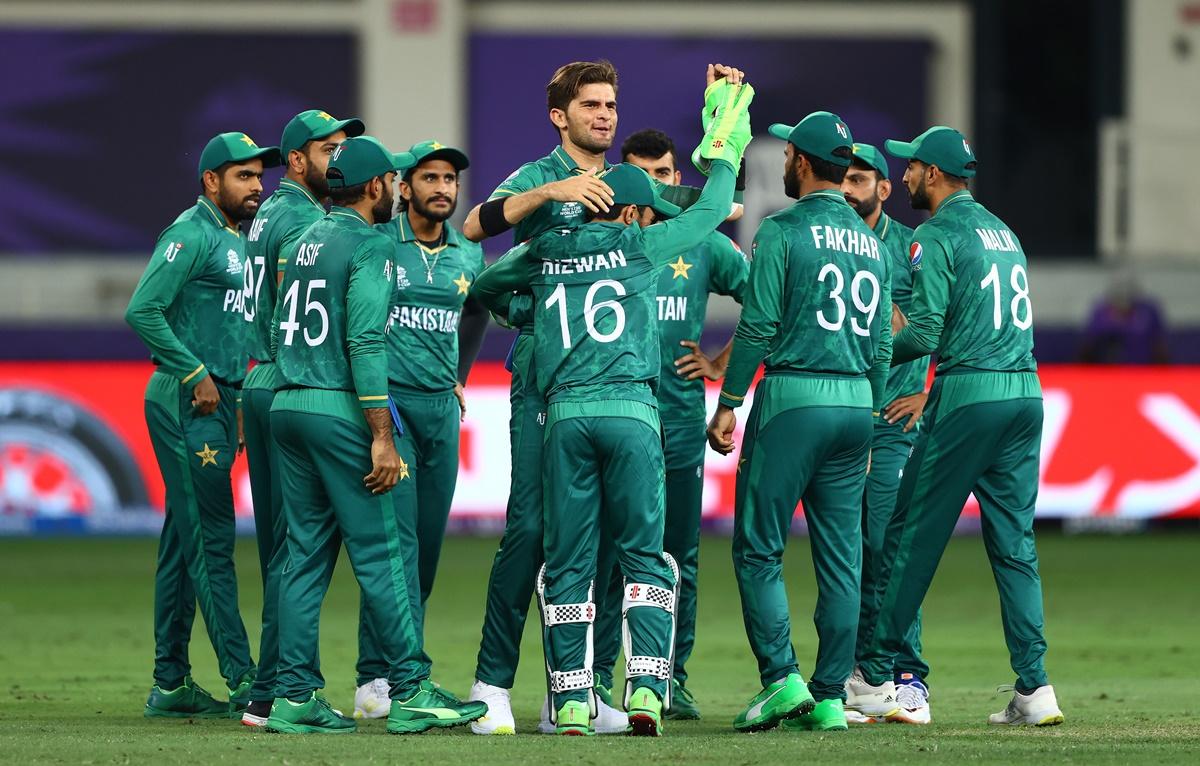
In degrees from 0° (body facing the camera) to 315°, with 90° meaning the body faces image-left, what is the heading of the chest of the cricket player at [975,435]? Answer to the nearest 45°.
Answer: approximately 135°

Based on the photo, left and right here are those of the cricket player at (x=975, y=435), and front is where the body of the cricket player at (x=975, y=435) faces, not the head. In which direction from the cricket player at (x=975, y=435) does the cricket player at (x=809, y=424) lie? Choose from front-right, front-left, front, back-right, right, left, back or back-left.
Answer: left

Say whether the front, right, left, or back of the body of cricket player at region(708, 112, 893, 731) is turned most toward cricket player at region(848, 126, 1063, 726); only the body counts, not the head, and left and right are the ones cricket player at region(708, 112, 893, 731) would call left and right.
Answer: right

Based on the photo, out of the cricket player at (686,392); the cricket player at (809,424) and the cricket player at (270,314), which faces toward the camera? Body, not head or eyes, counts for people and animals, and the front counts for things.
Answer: the cricket player at (686,392)

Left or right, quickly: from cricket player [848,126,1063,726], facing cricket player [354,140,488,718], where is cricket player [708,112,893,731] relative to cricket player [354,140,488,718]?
left

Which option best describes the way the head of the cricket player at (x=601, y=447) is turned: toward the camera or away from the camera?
away from the camera

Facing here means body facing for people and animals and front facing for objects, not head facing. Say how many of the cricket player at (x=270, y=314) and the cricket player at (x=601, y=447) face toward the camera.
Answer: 0

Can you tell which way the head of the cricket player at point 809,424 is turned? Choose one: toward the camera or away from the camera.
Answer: away from the camera

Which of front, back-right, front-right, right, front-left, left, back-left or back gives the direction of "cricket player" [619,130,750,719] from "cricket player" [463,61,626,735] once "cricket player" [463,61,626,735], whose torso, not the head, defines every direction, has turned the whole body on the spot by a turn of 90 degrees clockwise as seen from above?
back

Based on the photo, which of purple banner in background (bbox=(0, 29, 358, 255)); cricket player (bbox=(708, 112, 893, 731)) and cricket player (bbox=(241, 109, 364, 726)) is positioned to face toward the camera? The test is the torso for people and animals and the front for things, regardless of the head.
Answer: the purple banner in background

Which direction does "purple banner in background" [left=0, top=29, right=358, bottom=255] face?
toward the camera

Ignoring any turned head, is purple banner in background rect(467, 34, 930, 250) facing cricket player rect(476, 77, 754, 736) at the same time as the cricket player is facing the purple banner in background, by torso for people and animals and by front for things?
yes

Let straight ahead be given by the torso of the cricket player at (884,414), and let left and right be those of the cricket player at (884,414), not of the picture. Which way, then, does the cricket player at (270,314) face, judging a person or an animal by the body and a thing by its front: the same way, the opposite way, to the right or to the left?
the opposite way

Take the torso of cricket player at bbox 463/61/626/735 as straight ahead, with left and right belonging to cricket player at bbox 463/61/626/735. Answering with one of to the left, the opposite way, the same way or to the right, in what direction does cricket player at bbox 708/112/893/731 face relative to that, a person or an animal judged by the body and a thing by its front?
the opposite way

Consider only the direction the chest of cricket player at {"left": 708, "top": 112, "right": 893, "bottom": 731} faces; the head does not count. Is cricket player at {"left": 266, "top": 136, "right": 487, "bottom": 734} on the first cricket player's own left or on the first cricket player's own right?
on the first cricket player's own left

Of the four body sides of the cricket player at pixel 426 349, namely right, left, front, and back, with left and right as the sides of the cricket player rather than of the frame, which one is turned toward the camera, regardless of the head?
front

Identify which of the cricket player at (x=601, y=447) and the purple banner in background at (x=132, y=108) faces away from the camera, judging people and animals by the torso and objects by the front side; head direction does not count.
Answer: the cricket player

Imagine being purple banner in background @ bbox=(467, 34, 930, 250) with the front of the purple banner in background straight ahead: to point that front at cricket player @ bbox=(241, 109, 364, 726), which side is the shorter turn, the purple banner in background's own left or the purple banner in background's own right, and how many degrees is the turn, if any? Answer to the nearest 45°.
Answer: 0° — it already faces them

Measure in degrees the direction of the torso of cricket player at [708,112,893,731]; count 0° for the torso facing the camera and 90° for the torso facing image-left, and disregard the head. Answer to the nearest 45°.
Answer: approximately 135°
